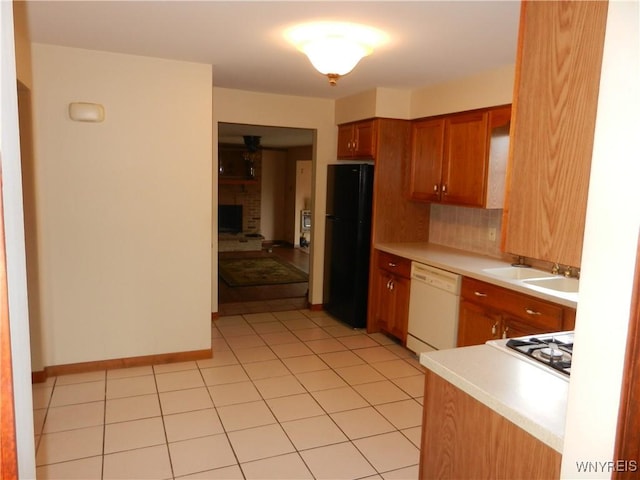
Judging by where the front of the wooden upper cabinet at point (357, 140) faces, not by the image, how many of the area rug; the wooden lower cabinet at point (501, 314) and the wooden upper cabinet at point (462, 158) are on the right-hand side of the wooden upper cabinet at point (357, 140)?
1

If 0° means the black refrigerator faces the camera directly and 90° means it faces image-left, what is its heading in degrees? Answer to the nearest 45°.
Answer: approximately 45°

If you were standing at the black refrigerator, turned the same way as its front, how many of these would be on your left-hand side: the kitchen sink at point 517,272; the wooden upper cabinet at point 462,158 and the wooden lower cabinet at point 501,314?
3

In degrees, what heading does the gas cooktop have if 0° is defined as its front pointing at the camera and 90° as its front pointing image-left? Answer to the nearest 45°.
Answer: approximately 135°

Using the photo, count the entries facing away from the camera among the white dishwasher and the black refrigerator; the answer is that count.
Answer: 0

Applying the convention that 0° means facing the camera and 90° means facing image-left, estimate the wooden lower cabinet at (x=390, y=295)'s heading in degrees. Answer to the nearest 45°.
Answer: approximately 45°

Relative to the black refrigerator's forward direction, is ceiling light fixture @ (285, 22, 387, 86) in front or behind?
in front

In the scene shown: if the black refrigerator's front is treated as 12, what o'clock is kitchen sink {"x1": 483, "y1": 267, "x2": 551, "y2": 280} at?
The kitchen sink is roughly at 9 o'clock from the black refrigerator.
